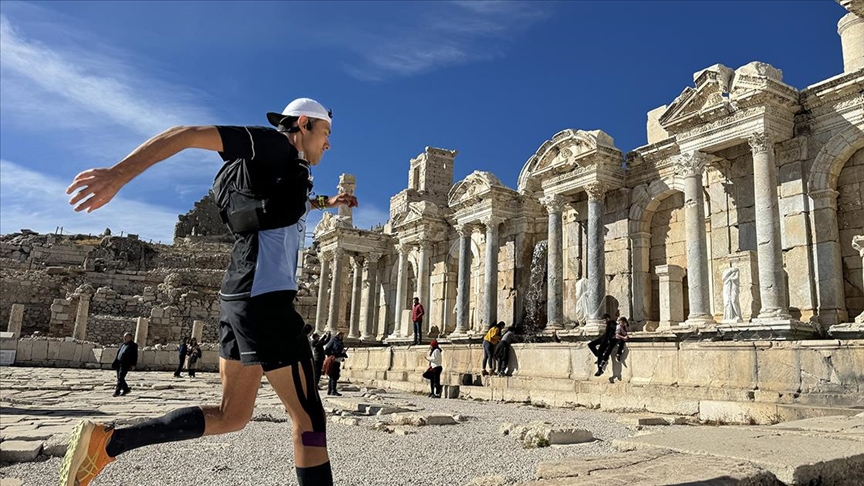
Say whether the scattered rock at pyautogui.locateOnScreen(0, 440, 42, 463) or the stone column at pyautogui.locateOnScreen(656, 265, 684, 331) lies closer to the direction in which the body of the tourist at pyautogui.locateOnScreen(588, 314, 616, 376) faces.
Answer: the scattered rock

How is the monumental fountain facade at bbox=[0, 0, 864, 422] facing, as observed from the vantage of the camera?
facing the viewer and to the left of the viewer

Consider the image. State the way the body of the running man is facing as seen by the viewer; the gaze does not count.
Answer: to the viewer's right

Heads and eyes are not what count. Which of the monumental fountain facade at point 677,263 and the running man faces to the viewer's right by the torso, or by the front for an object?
the running man

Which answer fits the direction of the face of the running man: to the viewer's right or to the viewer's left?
to the viewer's right

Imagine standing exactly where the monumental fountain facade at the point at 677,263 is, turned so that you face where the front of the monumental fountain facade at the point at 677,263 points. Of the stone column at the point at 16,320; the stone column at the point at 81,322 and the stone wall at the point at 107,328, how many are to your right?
3

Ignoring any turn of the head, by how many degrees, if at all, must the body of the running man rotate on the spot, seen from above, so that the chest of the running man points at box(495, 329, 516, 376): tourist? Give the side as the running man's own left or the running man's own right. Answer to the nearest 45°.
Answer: approximately 45° to the running man's own left

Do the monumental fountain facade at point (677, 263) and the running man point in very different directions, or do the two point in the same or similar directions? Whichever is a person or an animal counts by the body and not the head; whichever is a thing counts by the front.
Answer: very different directions

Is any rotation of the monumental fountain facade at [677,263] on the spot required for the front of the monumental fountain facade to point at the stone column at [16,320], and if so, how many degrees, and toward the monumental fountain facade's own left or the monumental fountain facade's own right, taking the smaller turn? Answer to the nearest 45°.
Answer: approximately 90° to the monumental fountain facade's own right
